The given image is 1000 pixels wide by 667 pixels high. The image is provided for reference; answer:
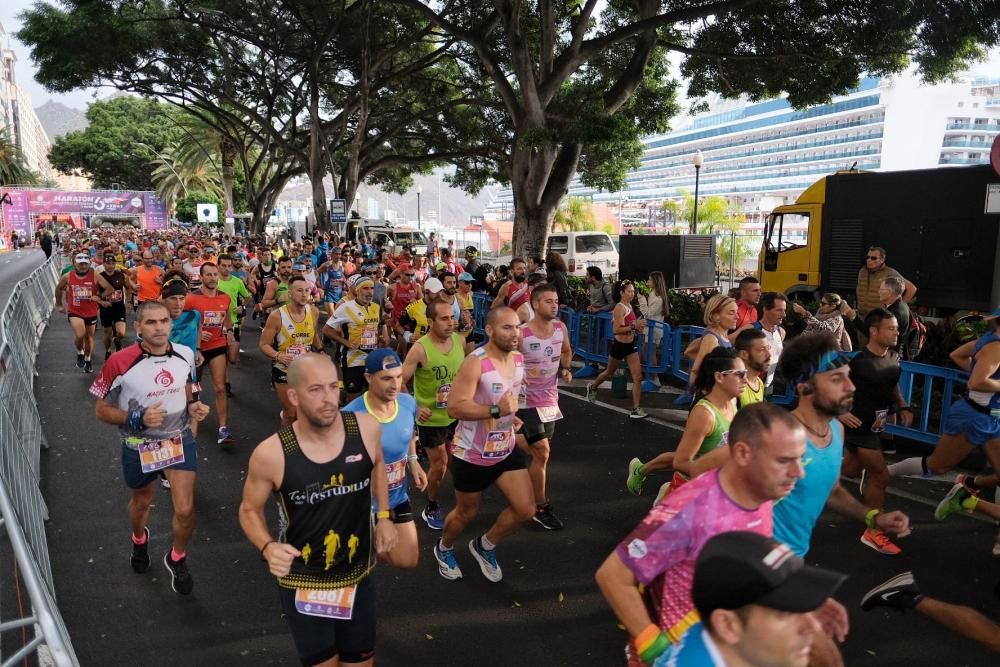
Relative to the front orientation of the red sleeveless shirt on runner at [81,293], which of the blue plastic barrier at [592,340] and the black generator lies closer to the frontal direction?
the blue plastic barrier

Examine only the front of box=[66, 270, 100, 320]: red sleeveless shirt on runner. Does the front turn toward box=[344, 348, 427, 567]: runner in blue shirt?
yes

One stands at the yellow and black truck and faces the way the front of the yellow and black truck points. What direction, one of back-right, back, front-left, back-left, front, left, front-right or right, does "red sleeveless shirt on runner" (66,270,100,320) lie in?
front-left

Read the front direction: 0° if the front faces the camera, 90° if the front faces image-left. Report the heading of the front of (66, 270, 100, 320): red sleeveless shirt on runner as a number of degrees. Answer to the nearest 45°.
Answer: approximately 0°

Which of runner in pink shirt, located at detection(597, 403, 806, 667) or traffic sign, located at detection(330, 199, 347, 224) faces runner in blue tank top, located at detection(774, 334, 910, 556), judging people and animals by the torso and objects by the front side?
the traffic sign

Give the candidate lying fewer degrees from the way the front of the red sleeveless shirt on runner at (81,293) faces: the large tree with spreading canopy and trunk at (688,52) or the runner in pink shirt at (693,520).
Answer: the runner in pink shirt

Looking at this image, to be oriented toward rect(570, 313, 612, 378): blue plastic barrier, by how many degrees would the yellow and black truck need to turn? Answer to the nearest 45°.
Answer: approximately 45° to its left

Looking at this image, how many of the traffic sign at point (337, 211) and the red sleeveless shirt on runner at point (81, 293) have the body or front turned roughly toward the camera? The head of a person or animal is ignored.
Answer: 2

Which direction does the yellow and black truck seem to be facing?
to the viewer's left
